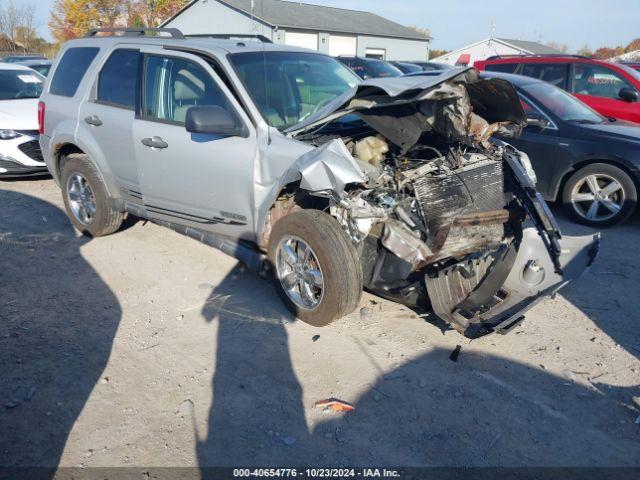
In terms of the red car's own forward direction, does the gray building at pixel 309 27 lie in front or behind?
behind

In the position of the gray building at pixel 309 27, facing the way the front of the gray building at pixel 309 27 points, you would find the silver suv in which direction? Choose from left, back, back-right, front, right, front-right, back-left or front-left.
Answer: front-right

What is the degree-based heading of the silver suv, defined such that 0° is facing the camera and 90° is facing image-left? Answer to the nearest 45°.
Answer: approximately 315°

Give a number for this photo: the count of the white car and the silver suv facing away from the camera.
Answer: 0

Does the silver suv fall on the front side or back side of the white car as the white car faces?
on the front side

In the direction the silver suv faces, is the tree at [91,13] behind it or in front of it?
behind

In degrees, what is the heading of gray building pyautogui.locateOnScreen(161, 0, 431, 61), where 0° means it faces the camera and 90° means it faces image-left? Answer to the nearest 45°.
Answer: approximately 315°

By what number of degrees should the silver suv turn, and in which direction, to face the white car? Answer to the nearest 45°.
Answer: approximately 180°

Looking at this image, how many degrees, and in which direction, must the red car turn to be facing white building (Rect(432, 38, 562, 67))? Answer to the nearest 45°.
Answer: approximately 135° to its left

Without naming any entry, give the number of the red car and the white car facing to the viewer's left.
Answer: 0

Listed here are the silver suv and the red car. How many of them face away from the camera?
0

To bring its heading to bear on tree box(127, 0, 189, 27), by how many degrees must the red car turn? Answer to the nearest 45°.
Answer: approximately 180°

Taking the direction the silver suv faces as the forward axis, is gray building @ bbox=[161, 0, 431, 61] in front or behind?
behind
